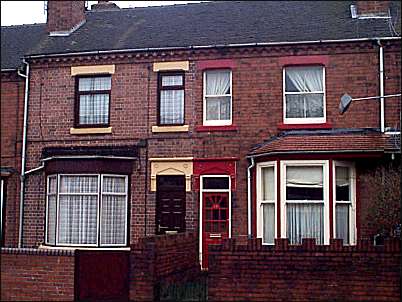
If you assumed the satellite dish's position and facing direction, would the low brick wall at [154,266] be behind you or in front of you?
in front

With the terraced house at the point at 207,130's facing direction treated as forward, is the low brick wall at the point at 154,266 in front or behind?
in front

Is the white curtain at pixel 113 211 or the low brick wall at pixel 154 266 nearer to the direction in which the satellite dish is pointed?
the low brick wall

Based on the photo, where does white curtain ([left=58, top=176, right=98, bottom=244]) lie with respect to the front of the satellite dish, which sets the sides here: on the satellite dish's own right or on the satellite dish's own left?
on the satellite dish's own right

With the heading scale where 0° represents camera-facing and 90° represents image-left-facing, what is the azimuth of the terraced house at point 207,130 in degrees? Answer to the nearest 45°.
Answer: approximately 0°

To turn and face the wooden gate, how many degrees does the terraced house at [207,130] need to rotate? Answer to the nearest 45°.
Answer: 0° — it already faces it

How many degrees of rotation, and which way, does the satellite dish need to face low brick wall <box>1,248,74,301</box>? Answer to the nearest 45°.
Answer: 0° — it already faces it

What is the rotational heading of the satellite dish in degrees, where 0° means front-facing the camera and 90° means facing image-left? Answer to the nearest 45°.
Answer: approximately 45°

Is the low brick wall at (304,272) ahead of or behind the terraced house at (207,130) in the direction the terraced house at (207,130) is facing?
ahead
